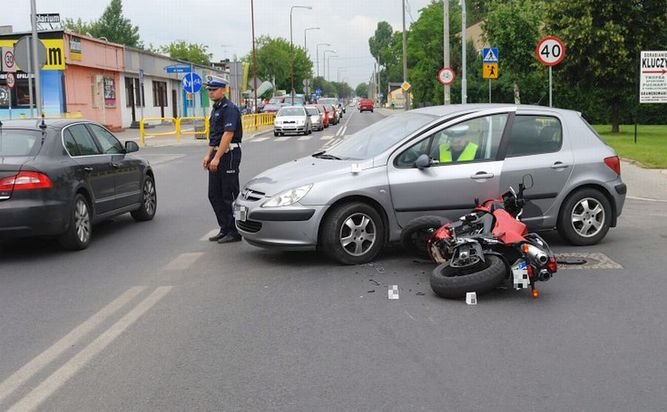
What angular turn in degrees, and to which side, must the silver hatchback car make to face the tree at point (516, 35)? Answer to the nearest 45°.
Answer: approximately 135° to its right

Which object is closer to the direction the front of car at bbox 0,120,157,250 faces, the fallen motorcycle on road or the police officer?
the police officer

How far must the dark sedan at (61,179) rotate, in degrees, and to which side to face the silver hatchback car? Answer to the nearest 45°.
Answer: approximately 90° to its right

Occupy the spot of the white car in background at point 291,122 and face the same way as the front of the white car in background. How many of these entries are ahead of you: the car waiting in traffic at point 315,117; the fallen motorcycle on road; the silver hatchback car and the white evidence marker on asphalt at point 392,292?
3

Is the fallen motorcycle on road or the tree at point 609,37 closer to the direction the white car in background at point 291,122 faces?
the fallen motorcycle on road

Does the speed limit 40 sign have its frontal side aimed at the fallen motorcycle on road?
yes

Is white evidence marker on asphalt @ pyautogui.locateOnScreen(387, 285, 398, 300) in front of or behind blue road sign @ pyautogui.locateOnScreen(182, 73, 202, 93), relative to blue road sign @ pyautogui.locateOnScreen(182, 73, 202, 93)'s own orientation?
in front

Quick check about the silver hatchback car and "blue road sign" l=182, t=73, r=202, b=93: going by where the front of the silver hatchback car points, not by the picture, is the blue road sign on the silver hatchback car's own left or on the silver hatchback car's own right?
on the silver hatchback car's own right

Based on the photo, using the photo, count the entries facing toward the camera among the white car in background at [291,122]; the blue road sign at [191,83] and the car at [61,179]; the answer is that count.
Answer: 2

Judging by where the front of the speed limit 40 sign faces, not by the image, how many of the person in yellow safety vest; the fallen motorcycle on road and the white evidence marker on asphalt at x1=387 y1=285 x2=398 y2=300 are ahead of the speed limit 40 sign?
3

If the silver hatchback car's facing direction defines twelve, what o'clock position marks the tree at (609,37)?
The tree is roughly at 5 o'clock from the silver hatchback car.

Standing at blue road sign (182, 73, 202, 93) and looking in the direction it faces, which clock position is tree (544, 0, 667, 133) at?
The tree is roughly at 10 o'clock from the blue road sign.

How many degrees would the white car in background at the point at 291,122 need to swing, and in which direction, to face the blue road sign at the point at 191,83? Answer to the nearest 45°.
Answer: approximately 45° to its right

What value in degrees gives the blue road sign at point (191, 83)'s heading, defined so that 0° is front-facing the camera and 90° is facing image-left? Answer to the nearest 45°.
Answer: approximately 0°
